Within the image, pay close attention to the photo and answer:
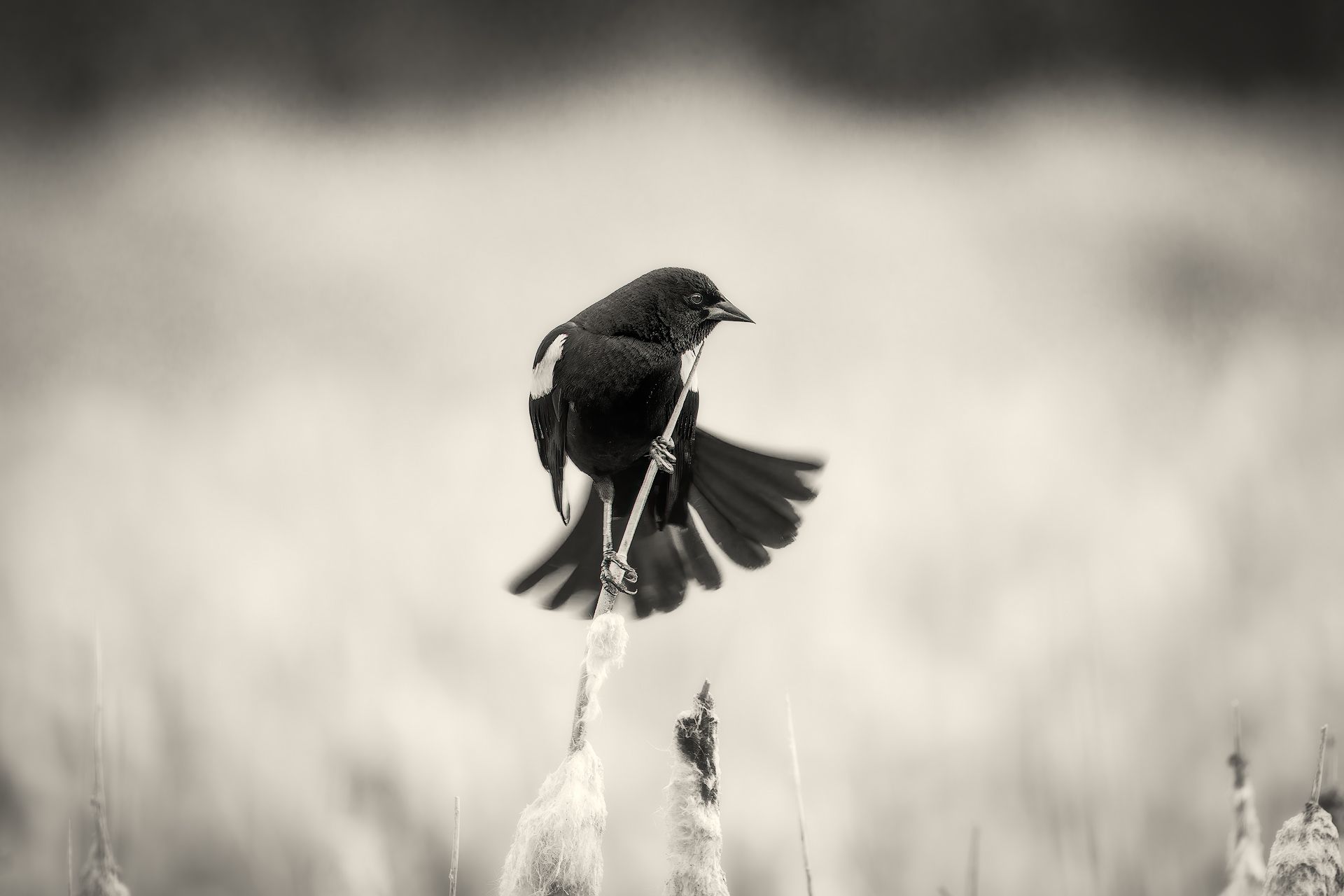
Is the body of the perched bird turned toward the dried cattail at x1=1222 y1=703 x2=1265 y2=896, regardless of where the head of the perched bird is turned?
no

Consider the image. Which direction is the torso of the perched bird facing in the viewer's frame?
toward the camera

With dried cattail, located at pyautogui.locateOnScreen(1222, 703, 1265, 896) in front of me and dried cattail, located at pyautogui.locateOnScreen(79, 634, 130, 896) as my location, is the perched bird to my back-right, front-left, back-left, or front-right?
front-left

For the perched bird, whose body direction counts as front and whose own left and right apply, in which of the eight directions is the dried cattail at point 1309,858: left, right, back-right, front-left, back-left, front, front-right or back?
front-left
